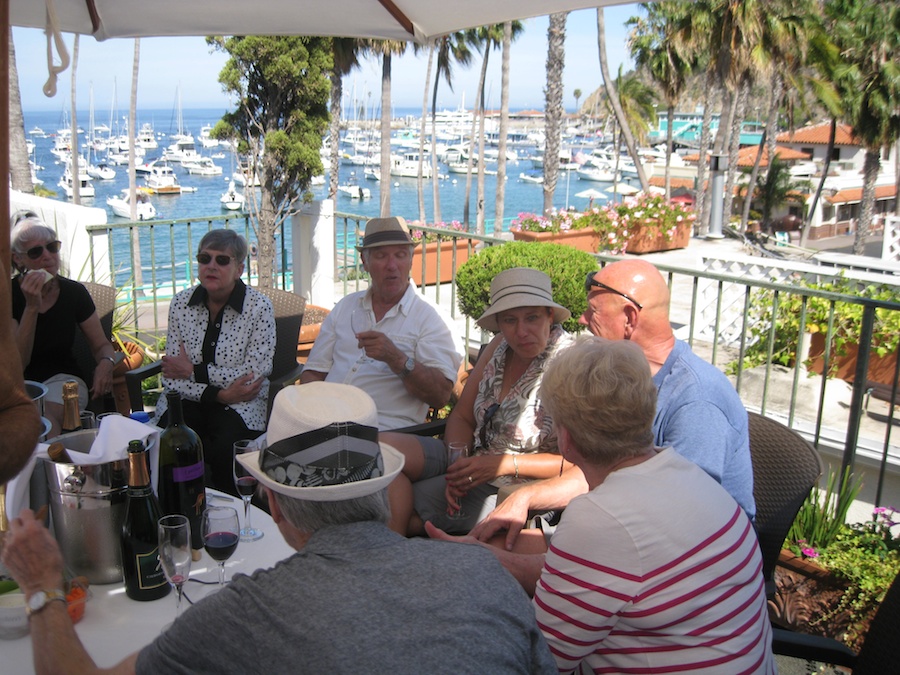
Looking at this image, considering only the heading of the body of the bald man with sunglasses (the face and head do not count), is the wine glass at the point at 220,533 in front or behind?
in front

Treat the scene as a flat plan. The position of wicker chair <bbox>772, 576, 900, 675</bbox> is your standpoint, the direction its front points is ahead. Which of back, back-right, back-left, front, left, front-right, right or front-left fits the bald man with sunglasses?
front-right

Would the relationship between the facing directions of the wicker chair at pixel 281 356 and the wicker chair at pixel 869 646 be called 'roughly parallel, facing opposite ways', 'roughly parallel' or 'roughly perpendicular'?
roughly perpendicular

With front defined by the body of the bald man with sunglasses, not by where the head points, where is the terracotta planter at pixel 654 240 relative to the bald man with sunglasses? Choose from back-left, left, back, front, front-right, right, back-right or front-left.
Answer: right

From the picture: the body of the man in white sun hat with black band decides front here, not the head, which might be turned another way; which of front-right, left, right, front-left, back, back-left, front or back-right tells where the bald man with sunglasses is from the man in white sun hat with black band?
right

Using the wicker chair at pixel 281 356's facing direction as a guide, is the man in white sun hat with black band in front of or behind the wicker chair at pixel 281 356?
in front

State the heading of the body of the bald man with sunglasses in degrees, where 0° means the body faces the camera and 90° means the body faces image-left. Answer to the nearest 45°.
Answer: approximately 90°

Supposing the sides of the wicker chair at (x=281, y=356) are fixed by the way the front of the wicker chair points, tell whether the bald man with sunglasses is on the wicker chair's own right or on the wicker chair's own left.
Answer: on the wicker chair's own left

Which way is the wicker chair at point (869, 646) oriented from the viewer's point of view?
to the viewer's left

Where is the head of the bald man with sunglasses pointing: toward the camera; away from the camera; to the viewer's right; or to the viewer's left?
to the viewer's left

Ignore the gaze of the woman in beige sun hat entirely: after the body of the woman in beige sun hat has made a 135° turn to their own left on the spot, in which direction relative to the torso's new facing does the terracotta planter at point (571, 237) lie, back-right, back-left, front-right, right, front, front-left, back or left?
left

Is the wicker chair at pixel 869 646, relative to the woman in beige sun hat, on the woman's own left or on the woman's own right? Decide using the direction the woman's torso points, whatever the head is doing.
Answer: on the woman's own left

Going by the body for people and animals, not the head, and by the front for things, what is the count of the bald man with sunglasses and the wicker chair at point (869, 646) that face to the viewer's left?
2
